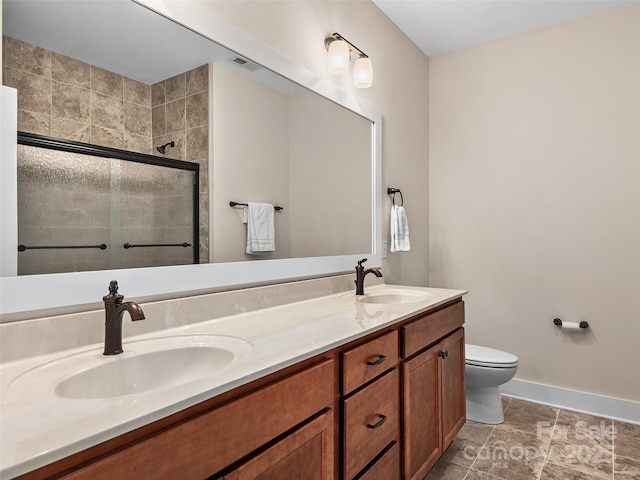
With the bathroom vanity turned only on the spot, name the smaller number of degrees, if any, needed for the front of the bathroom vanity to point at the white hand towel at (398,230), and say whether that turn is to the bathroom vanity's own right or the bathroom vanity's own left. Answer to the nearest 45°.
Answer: approximately 90° to the bathroom vanity's own left

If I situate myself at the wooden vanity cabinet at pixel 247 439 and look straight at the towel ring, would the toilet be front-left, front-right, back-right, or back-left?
front-right

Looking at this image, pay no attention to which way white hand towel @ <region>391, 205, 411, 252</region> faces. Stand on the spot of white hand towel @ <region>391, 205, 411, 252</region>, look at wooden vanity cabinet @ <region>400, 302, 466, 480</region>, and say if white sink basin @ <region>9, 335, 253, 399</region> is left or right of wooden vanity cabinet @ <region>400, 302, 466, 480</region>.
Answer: right

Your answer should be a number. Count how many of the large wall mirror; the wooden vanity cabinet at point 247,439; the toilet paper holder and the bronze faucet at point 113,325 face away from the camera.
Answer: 0

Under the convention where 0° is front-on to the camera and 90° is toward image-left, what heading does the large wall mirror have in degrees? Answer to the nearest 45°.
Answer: approximately 315°

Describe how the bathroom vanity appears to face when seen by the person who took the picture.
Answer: facing the viewer and to the right of the viewer

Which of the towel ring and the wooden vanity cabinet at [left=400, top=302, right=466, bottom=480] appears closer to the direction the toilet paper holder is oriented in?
the wooden vanity cabinet

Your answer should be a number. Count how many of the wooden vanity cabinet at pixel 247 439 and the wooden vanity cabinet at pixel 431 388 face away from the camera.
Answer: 0

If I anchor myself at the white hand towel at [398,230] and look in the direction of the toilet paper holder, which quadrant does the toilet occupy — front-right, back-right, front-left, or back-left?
front-right

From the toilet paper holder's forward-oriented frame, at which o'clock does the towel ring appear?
The towel ring is roughly at 2 o'clock from the toilet paper holder.

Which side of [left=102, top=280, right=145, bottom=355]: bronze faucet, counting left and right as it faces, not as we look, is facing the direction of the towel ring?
left

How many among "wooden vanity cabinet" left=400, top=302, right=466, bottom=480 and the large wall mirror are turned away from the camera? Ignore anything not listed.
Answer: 0

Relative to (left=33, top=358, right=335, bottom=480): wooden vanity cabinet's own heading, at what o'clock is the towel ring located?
The towel ring is roughly at 9 o'clock from the wooden vanity cabinet.
